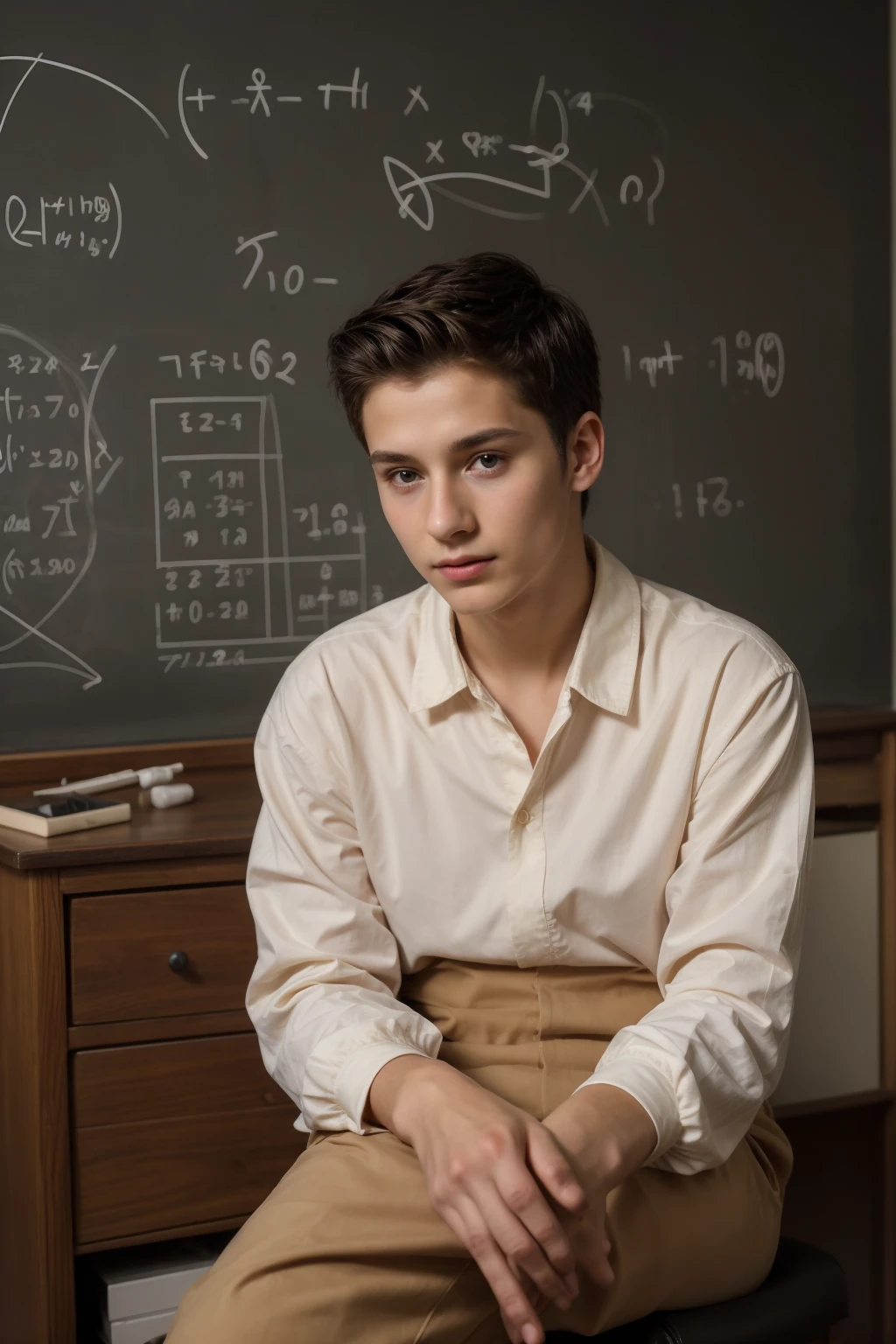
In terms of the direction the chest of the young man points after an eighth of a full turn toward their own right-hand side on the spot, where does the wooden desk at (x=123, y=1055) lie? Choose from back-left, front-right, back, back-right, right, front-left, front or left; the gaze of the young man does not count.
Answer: right

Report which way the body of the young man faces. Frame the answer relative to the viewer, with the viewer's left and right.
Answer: facing the viewer
